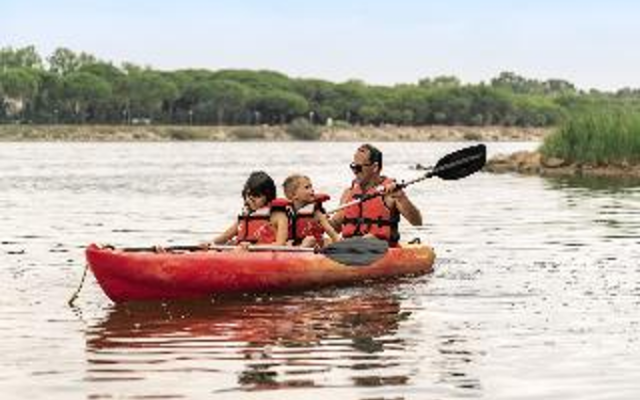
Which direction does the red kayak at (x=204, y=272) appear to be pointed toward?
to the viewer's left

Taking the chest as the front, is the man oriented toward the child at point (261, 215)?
yes

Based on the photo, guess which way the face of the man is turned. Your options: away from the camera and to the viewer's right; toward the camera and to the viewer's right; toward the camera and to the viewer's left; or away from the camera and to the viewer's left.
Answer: toward the camera and to the viewer's left

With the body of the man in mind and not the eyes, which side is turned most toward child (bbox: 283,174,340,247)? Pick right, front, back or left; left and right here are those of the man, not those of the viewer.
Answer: front

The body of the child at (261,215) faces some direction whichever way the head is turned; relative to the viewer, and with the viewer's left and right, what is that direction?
facing the viewer and to the left of the viewer

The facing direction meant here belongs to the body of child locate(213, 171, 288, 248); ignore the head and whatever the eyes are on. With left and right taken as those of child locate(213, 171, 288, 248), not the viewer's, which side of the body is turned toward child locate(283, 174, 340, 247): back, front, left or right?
back
